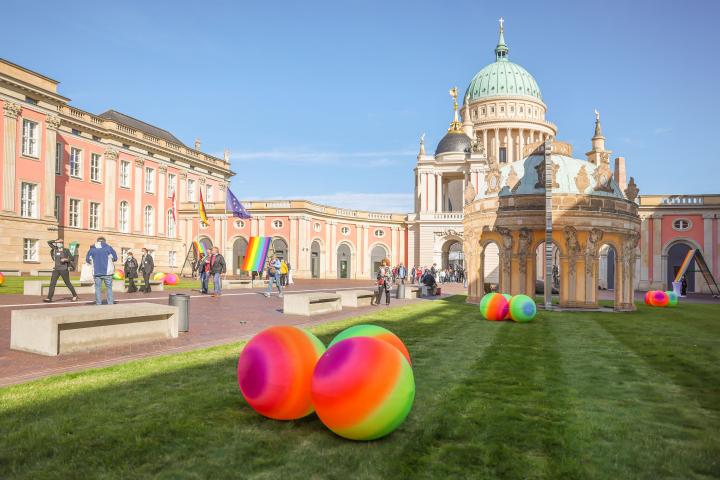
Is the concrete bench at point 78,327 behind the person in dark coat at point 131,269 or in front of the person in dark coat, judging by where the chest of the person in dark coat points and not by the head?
in front

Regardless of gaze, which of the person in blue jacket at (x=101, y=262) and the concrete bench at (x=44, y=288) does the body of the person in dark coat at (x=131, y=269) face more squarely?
the person in blue jacket

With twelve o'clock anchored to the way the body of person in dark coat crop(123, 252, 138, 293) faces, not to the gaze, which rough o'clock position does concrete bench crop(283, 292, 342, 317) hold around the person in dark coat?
The concrete bench is roughly at 11 o'clock from the person in dark coat.

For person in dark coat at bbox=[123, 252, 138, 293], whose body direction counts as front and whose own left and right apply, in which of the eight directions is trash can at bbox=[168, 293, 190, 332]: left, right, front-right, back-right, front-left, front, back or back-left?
front

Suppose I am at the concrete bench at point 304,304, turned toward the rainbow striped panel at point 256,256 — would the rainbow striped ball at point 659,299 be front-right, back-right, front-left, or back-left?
front-right

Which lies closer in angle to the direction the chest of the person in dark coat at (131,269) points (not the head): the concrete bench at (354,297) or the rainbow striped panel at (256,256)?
the concrete bench

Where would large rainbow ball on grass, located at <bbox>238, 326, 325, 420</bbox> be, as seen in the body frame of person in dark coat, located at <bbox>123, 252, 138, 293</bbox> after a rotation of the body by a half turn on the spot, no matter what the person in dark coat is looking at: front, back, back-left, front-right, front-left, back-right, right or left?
back

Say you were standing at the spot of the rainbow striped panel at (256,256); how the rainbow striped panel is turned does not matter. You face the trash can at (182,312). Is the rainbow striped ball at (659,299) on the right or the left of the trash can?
left

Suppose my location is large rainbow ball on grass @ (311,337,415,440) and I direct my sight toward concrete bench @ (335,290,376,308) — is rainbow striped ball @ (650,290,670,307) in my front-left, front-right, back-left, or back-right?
front-right

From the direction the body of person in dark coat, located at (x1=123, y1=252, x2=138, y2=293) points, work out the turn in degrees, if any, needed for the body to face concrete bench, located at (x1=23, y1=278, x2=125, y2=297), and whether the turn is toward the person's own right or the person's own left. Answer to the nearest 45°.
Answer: approximately 45° to the person's own right

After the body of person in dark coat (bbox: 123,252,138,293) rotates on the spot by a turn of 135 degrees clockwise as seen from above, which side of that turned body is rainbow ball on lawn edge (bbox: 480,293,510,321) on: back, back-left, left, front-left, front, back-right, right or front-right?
back

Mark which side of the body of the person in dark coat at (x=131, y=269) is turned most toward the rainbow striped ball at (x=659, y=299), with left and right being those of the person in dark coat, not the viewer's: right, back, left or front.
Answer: left

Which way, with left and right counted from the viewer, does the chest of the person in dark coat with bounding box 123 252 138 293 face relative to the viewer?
facing the viewer

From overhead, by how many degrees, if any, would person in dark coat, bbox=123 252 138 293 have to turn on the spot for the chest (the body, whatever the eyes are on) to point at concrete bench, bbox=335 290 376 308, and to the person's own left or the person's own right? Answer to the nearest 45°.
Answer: approximately 45° to the person's own left

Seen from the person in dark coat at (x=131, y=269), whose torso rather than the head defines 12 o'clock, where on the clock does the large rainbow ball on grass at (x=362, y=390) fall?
The large rainbow ball on grass is roughly at 12 o'clock from the person in dark coat.
